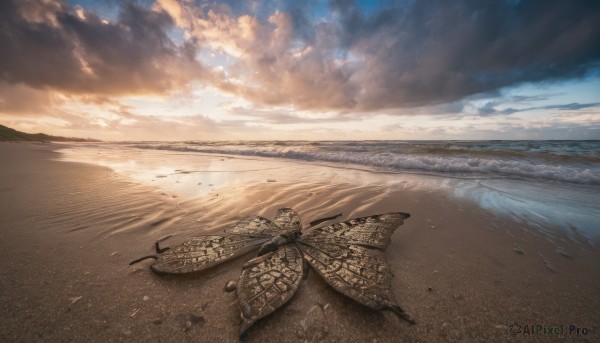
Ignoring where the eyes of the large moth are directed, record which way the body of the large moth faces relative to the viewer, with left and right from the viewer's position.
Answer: facing away from the viewer and to the right of the viewer
